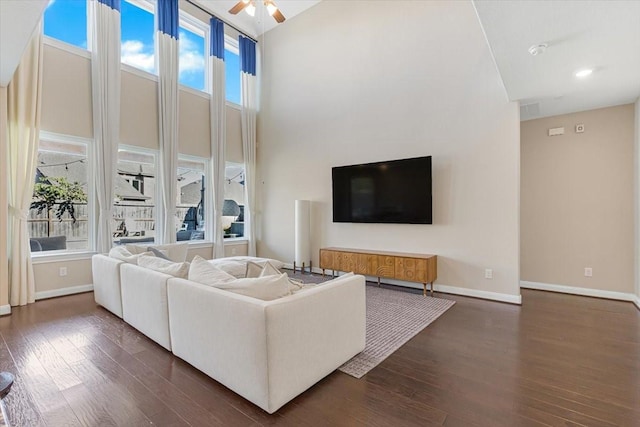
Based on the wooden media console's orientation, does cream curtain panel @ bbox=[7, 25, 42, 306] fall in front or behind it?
in front

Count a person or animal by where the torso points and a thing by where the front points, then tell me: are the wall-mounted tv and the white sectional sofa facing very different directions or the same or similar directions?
very different directions

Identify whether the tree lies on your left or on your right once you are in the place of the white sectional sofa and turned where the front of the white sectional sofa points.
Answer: on your left

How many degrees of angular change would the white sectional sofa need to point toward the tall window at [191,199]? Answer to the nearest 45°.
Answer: approximately 45° to its left

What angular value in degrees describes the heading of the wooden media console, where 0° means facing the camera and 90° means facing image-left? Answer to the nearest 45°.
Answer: approximately 45°

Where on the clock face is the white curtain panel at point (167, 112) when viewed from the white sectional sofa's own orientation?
The white curtain panel is roughly at 10 o'clock from the white sectional sofa.

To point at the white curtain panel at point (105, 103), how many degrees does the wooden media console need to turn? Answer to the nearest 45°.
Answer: approximately 45° to its right

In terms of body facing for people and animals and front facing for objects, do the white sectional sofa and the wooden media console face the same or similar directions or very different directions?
very different directions

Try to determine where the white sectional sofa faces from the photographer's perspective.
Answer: facing away from the viewer and to the right of the viewer

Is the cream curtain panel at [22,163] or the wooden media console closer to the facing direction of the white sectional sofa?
the wooden media console

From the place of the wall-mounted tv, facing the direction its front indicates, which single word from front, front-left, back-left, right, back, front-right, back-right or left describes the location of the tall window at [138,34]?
front-right

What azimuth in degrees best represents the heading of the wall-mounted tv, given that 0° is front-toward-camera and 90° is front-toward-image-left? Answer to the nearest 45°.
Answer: approximately 45°
